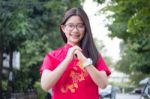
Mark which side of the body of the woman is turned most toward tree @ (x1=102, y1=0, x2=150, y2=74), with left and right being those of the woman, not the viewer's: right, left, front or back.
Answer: back

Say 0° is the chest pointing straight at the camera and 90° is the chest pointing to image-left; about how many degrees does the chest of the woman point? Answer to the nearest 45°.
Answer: approximately 0°
